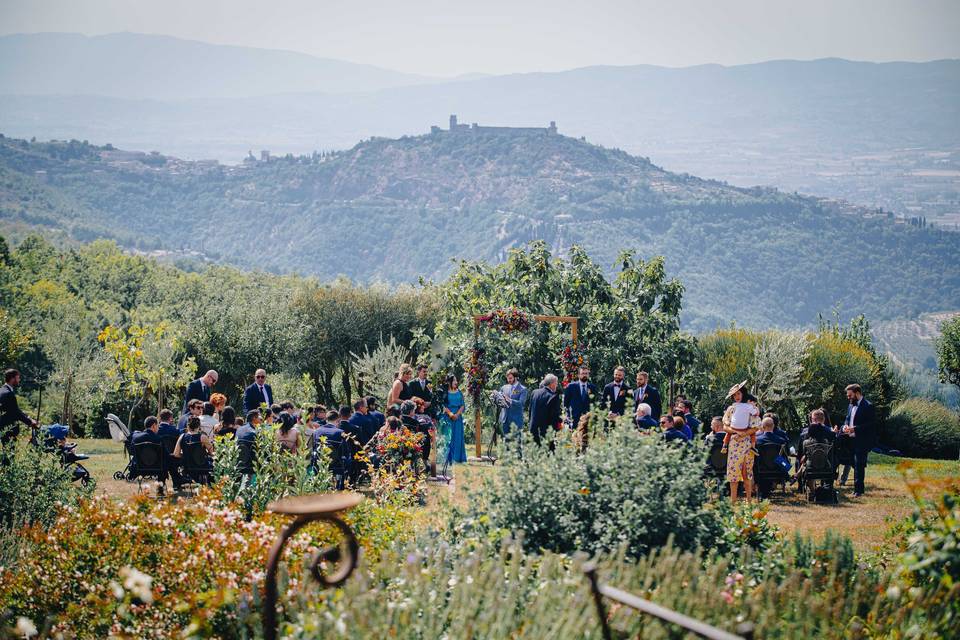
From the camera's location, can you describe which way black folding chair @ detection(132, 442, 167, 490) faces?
facing away from the viewer and to the right of the viewer

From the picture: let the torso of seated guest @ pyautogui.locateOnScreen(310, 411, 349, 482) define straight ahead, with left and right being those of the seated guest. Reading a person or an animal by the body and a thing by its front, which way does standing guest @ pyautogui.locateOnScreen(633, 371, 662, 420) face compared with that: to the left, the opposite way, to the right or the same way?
the opposite way

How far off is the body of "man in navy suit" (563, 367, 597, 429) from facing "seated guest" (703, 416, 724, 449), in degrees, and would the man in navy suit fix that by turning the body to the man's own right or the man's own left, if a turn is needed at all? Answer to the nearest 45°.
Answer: approximately 90° to the man's own left

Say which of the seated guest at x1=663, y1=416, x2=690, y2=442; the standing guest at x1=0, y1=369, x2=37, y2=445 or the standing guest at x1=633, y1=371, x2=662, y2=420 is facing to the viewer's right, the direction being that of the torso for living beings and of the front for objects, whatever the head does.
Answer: the standing guest at x1=0, y1=369, x2=37, y2=445

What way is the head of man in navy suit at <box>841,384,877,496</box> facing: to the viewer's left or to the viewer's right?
to the viewer's left

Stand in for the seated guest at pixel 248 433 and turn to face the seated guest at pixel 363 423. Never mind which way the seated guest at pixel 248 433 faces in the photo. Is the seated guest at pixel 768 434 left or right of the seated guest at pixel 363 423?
right

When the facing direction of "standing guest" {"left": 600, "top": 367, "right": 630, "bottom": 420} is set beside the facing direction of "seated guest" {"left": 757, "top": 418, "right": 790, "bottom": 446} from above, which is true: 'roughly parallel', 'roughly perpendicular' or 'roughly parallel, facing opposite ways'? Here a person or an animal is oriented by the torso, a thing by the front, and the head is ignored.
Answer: roughly parallel, facing opposite ways

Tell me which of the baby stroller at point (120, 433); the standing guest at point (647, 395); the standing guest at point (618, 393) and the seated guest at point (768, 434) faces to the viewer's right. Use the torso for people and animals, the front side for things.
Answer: the baby stroller

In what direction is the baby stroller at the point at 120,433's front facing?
to the viewer's right
